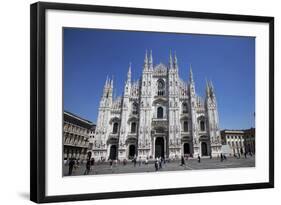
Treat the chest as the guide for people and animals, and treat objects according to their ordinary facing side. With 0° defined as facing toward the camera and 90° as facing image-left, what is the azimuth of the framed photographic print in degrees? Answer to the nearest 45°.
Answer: approximately 315°
